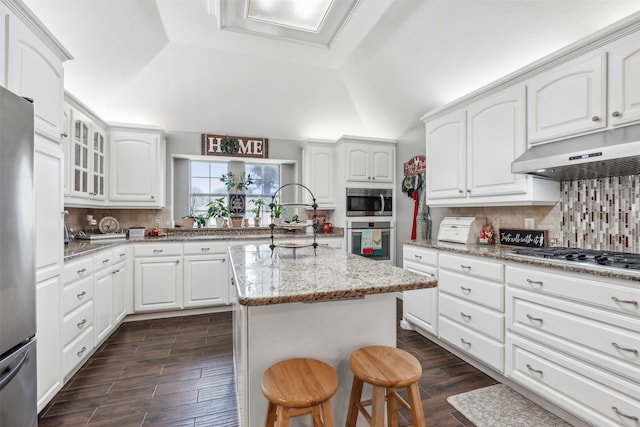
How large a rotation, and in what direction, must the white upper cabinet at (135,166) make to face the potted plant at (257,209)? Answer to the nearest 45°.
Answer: approximately 90° to its left

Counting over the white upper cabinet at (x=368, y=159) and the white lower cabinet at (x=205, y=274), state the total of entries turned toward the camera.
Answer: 2

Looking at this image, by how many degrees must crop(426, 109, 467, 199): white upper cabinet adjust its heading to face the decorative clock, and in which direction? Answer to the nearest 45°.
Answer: approximately 45° to its right

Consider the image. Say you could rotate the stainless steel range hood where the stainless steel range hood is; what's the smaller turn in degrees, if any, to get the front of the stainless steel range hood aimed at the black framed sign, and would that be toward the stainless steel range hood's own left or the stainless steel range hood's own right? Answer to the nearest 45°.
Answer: approximately 90° to the stainless steel range hood's own right

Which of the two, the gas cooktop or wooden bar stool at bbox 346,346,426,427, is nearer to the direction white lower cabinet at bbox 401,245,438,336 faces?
the wooden bar stool

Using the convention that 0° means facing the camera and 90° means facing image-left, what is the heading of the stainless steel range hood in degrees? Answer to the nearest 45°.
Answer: approximately 45°

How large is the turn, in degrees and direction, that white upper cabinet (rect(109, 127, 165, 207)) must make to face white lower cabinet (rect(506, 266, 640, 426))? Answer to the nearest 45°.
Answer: approximately 45° to its left

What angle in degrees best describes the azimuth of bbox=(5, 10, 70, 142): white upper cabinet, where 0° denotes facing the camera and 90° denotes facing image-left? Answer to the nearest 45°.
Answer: approximately 315°

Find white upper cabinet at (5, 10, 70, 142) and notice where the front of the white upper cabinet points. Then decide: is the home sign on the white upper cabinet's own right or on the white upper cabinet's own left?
on the white upper cabinet's own left

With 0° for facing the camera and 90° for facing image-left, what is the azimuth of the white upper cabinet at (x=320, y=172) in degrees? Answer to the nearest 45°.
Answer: approximately 0°
